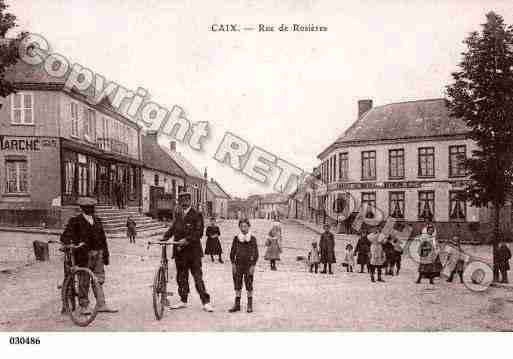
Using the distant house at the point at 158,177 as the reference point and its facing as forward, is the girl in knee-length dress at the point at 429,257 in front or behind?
in front

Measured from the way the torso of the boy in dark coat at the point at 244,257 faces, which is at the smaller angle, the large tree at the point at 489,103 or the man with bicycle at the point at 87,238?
the man with bicycle

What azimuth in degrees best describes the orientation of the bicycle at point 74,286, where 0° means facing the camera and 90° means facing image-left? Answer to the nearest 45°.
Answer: approximately 315°

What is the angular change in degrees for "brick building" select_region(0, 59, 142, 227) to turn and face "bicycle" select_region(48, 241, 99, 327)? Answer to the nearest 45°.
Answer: approximately 45° to its right

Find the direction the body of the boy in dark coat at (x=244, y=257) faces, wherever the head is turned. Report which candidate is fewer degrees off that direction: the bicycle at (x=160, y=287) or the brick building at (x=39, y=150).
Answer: the bicycle

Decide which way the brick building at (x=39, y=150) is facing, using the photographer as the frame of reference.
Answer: facing the viewer and to the right of the viewer

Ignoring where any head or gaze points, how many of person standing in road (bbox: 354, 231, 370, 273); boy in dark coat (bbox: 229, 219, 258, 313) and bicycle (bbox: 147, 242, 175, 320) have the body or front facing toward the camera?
3

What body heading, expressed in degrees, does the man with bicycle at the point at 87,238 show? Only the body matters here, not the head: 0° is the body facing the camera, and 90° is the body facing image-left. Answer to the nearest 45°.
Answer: approximately 0°

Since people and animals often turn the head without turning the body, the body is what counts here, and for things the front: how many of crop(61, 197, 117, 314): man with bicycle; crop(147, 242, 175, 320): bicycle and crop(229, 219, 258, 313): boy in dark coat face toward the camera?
3

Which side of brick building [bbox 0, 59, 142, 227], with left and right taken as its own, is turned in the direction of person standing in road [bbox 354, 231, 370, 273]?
front

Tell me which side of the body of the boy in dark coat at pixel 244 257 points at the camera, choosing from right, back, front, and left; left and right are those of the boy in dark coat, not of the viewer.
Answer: front

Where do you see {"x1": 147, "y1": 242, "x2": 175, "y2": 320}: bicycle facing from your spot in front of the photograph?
facing the viewer

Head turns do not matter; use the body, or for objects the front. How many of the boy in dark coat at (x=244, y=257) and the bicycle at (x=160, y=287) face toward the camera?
2
